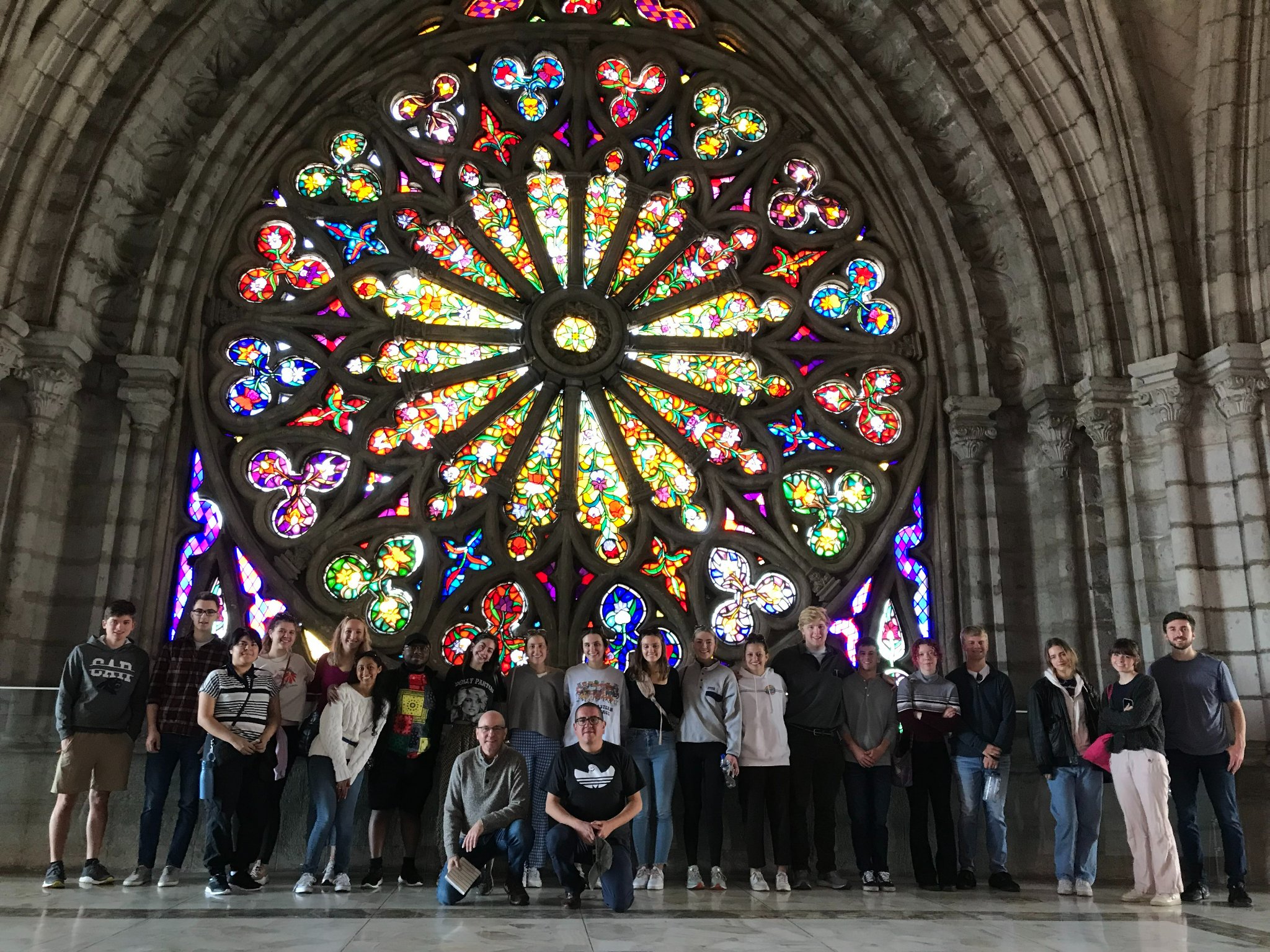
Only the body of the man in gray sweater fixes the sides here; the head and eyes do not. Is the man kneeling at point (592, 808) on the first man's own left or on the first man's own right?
on the first man's own left

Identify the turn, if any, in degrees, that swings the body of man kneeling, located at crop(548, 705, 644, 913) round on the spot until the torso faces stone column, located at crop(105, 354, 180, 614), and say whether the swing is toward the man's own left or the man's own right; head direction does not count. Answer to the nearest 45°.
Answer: approximately 135° to the man's own right

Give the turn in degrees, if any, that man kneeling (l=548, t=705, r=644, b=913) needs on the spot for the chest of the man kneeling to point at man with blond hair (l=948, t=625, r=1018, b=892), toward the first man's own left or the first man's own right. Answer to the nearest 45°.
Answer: approximately 90° to the first man's own left

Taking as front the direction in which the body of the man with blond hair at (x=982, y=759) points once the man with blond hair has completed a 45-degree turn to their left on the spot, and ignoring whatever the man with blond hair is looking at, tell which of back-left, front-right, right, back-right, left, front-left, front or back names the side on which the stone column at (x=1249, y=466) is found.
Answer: left

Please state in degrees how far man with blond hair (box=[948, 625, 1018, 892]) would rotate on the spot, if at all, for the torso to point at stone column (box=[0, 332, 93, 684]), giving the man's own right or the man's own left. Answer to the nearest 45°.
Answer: approximately 90° to the man's own right

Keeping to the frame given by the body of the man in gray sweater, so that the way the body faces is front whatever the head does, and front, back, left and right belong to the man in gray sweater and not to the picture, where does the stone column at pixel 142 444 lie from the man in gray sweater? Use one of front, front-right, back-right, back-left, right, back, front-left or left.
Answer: back-right

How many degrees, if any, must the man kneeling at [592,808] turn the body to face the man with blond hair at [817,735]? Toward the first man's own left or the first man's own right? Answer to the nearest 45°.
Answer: approximately 135° to the first man's own left

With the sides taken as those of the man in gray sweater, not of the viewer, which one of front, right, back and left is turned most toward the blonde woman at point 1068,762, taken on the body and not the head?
left

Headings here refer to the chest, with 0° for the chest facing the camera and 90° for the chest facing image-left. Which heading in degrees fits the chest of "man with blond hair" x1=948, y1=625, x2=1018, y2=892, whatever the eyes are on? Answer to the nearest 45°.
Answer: approximately 0°

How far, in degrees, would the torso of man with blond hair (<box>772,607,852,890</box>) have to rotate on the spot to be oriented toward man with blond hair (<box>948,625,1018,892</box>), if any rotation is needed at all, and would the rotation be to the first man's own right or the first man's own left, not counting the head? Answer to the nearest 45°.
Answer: approximately 90° to the first man's own left
